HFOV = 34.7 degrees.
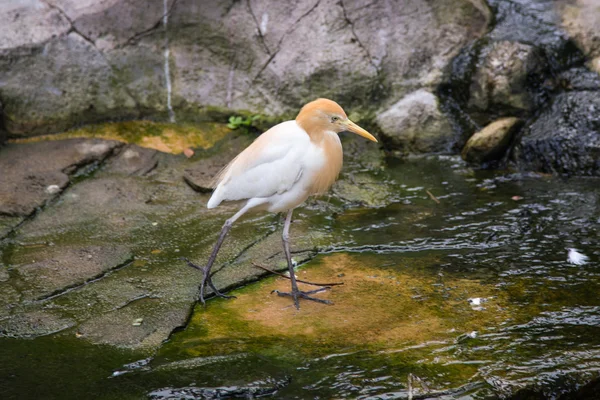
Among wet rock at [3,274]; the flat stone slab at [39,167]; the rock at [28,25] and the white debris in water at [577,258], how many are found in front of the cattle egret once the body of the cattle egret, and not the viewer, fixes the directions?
1

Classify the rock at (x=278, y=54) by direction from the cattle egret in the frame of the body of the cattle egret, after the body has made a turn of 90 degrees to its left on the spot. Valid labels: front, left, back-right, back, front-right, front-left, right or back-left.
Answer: front

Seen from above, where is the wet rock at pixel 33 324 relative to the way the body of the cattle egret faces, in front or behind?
behind

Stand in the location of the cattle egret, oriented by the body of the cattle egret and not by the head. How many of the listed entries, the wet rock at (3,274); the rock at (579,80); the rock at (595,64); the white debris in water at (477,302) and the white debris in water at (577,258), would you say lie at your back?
1

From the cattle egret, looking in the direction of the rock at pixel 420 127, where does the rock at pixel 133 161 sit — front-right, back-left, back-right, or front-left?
front-left

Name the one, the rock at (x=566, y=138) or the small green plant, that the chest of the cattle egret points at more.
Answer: the rock

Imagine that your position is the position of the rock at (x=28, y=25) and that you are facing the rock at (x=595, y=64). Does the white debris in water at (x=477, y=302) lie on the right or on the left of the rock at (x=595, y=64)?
right

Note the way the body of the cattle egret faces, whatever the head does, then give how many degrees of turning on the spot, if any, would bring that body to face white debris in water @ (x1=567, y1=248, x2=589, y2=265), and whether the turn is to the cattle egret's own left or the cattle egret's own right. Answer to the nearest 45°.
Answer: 0° — it already faces it

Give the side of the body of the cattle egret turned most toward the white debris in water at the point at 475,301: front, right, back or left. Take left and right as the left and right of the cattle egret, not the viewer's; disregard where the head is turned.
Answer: front

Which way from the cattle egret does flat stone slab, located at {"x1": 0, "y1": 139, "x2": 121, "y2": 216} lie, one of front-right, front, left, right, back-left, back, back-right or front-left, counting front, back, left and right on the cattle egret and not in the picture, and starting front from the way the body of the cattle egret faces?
back-left

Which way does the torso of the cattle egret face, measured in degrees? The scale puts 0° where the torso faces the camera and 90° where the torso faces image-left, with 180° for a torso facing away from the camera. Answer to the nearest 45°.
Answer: approximately 270°

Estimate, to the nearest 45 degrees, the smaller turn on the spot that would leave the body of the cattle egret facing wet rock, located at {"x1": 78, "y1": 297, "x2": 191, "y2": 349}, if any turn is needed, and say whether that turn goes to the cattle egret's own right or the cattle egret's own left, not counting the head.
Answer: approximately 135° to the cattle egret's own right

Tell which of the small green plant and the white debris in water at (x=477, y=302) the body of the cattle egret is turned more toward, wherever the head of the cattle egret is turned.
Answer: the white debris in water
